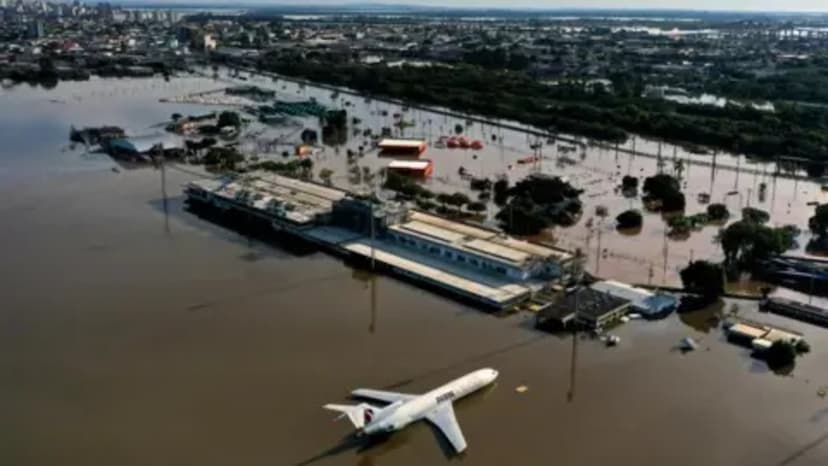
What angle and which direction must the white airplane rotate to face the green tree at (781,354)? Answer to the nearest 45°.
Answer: approximately 45° to its right

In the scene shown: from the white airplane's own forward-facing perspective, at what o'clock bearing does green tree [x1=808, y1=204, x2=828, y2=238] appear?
The green tree is roughly at 12 o'clock from the white airplane.

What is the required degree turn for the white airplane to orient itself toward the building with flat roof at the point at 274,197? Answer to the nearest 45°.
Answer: approximately 45° to its left

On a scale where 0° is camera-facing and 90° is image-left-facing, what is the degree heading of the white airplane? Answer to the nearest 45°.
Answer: approximately 225°

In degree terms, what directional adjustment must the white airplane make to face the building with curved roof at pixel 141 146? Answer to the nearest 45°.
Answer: approximately 90° to its left

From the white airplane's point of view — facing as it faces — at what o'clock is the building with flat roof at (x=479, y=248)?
The building with flat roof is roughly at 11 o'clock from the white airplane.

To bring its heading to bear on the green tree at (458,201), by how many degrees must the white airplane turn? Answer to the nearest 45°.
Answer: approximately 45° to its left

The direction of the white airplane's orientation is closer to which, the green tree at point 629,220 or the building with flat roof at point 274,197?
the green tree

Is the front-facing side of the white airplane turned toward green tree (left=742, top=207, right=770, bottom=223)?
yes

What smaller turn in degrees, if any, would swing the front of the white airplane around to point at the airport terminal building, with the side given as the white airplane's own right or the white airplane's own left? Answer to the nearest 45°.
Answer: approximately 45° to the white airplane's own left

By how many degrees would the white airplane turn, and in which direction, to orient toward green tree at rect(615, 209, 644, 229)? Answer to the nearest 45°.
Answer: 0° — it already faces it
